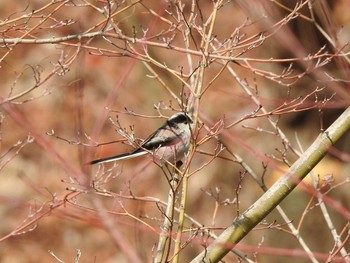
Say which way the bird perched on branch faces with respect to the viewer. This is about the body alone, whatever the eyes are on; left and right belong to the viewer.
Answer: facing to the right of the viewer

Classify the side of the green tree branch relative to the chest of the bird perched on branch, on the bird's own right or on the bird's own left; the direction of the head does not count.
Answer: on the bird's own right
